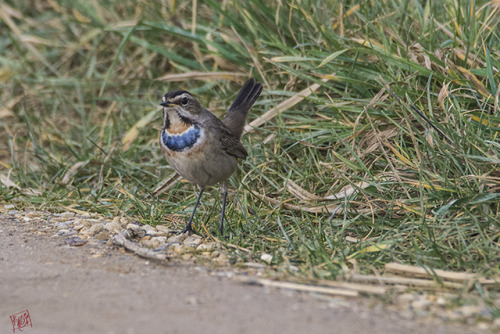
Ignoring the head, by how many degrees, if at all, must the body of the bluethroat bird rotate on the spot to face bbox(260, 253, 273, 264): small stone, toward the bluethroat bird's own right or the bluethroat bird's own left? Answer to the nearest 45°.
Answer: approximately 90° to the bluethroat bird's own left

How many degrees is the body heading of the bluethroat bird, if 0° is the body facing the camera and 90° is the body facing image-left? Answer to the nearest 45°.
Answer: approximately 45°

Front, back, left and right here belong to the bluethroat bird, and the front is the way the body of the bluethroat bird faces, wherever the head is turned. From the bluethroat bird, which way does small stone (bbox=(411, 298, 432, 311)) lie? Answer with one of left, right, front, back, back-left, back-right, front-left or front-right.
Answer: left

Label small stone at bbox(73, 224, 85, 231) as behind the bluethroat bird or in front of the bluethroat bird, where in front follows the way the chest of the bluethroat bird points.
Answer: in front

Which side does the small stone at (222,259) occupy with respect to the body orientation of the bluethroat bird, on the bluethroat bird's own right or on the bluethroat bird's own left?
on the bluethroat bird's own left

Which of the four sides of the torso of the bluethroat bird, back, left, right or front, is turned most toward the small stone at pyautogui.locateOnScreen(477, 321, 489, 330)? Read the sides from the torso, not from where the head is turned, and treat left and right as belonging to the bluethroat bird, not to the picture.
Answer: left

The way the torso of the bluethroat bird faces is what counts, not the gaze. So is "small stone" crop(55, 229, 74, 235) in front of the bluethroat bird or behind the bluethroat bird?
in front
